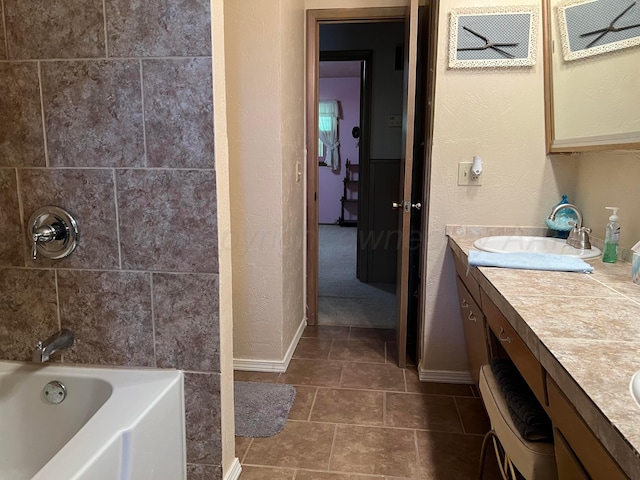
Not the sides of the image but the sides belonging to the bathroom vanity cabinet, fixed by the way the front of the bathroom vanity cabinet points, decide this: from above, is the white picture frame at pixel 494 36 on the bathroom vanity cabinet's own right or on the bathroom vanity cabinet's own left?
on the bathroom vanity cabinet's own right

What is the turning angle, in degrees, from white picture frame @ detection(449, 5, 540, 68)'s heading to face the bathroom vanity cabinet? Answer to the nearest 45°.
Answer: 0° — it already faces it

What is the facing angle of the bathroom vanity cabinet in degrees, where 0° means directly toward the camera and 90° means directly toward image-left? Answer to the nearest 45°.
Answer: approximately 45°

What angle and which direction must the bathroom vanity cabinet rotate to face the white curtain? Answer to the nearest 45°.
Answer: approximately 90° to its right

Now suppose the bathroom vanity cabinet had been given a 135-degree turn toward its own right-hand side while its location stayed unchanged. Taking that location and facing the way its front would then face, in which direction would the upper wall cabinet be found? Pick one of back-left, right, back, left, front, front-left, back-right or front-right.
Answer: front
